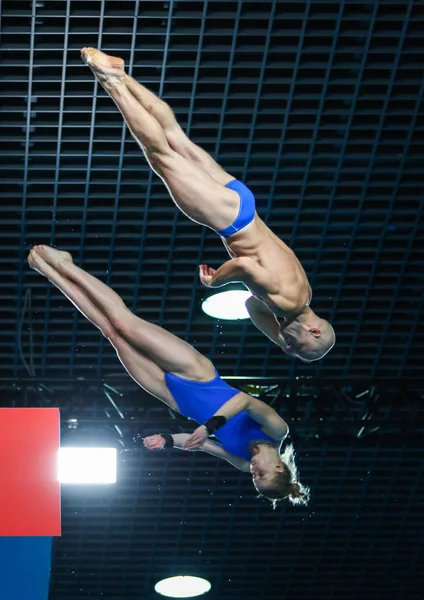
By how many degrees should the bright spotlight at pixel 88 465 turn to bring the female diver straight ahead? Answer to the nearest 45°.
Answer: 0° — it already faces them

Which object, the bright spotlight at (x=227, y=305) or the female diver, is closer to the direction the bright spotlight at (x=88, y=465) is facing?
the female diver

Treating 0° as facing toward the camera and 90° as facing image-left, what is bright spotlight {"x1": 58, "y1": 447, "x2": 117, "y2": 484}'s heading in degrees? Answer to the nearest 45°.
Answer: approximately 0°

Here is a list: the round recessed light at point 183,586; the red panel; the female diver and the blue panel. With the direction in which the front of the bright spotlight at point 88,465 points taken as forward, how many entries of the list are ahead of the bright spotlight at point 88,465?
3

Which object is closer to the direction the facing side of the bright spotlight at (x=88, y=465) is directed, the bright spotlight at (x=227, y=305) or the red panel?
the red panel

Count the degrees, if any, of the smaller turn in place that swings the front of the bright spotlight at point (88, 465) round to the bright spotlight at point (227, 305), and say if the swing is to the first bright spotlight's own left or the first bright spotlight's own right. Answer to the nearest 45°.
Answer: approximately 45° to the first bright spotlight's own left

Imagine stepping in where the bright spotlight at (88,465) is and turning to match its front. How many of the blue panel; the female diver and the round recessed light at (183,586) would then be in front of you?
2

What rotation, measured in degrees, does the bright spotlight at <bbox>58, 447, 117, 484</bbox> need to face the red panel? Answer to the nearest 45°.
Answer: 0° — it already faces it
